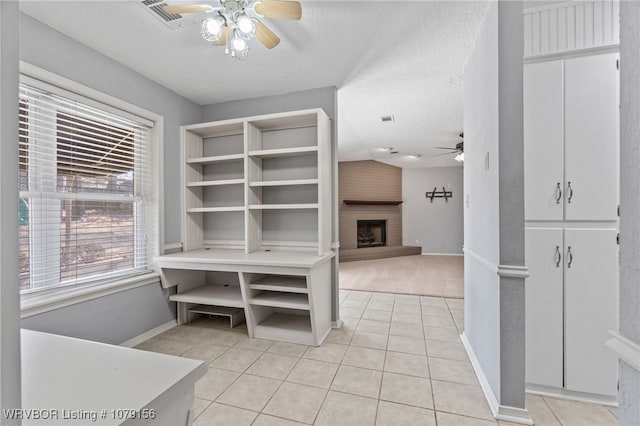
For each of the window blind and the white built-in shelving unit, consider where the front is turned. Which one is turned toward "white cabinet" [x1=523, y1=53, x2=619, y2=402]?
the window blind

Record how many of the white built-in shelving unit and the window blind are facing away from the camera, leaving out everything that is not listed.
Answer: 0

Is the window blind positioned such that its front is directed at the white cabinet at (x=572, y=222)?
yes

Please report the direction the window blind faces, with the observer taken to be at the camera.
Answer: facing the viewer and to the right of the viewer

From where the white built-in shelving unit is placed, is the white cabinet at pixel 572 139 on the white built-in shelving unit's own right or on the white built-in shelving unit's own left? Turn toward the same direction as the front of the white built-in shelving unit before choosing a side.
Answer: on the white built-in shelving unit's own left

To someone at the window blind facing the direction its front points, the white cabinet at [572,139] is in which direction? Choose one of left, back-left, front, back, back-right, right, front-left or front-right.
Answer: front

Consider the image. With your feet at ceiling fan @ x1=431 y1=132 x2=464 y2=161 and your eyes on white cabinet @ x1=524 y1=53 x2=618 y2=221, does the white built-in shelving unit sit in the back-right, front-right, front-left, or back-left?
front-right

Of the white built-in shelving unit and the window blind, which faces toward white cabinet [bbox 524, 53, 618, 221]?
the window blind

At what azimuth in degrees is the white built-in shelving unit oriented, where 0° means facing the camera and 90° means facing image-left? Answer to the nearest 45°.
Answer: approximately 45°

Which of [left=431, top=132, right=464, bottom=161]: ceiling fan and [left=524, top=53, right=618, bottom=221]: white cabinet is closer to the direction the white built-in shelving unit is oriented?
the white cabinet

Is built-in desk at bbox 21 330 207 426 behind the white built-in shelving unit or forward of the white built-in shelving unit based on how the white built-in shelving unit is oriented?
forward

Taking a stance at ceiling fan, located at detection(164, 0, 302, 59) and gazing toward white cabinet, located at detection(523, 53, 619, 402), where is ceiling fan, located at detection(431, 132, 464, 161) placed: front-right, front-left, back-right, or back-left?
front-left

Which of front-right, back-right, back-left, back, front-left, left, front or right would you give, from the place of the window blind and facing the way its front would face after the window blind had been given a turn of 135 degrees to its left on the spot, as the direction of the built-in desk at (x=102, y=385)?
back

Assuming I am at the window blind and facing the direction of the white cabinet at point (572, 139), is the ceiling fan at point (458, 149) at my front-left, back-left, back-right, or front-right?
front-left

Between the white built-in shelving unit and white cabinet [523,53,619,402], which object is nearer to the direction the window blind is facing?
the white cabinet
